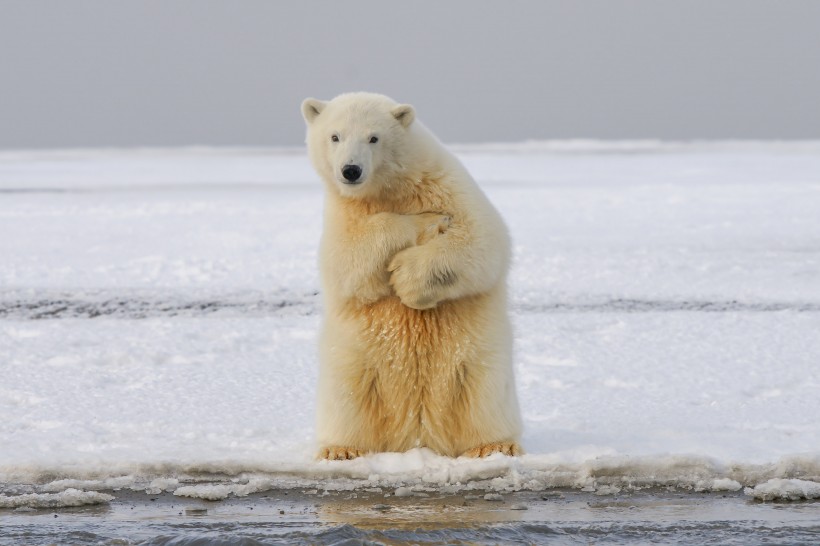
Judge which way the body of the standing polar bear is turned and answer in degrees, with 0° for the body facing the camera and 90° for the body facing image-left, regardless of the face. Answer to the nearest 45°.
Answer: approximately 0°
